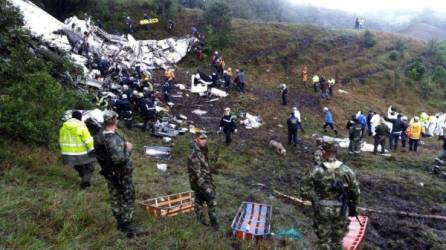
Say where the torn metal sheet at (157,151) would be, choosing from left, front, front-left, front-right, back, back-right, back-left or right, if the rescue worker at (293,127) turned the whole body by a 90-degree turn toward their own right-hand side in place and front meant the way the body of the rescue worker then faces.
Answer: back-right

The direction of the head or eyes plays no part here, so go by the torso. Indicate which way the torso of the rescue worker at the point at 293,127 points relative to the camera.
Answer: away from the camera

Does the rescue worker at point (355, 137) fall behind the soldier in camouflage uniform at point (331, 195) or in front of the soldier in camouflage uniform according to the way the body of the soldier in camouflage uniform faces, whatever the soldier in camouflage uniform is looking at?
in front

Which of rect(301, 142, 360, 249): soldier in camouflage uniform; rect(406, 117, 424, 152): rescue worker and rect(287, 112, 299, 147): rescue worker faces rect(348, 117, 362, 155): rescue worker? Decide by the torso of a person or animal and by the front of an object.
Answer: the soldier in camouflage uniform

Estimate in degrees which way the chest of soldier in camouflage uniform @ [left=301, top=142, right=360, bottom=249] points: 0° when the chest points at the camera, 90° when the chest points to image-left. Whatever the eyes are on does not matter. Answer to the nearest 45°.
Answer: approximately 180°

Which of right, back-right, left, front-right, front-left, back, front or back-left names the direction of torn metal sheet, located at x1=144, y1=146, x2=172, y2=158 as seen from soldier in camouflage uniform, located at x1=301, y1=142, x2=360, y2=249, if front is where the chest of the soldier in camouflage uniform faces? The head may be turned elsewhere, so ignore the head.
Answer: front-left

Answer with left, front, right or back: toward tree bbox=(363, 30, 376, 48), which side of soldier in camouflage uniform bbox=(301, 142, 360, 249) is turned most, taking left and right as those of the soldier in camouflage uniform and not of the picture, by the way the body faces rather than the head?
front
